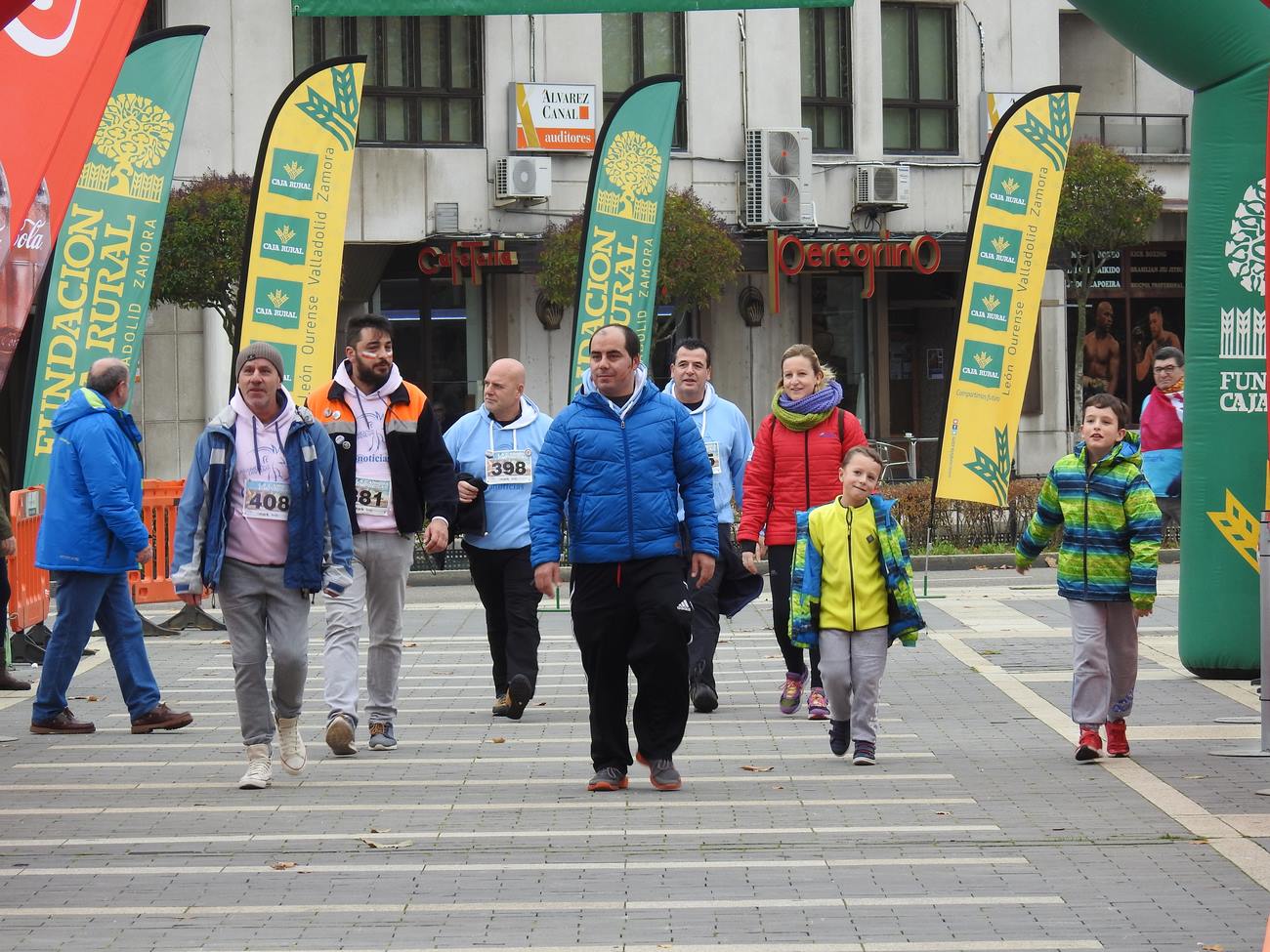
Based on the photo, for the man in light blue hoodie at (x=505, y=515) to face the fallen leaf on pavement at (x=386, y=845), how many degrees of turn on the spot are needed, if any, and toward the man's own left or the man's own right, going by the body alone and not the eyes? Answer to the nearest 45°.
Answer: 0° — they already face it

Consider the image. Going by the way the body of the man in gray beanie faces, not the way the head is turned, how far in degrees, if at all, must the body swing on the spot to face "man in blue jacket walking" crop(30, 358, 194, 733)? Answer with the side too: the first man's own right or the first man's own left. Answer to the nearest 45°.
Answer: approximately 135° to the first man's own right

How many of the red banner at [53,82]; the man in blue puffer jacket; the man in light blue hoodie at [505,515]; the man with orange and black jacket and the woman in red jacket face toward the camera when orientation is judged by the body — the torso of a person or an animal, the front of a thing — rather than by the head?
5

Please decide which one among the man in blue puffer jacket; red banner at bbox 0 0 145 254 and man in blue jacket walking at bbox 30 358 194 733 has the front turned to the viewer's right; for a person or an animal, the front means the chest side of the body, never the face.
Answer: the man in blue jacket walking

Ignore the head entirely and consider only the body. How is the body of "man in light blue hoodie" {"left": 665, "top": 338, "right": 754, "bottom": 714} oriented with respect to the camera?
toward the camera

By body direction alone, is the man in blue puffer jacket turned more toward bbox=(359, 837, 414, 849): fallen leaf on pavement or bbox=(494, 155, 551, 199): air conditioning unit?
the fallen leaf on pavement

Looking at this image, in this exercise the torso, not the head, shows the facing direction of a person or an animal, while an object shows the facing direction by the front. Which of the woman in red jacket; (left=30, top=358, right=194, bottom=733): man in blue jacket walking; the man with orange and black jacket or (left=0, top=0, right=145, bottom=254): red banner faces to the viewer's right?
the man in blue jacket walking

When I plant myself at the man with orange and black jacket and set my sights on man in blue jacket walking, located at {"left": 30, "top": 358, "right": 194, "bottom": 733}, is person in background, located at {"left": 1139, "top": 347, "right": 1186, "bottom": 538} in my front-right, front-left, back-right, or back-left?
back-right

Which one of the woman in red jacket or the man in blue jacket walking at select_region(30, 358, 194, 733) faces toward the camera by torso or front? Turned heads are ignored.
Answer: the woman in red jacket

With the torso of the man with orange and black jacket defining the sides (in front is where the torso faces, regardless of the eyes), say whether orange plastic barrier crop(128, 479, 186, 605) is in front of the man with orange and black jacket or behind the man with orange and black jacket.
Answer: behind

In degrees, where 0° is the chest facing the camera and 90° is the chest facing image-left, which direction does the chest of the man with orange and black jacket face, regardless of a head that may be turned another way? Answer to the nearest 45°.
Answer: approximately 0°

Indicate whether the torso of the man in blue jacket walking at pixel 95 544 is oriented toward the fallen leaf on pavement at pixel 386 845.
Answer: no

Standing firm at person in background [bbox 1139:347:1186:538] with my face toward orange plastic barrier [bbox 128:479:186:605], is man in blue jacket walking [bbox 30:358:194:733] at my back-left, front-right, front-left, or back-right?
front-left

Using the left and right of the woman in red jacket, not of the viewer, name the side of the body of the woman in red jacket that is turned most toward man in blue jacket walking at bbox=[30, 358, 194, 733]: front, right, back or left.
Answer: right

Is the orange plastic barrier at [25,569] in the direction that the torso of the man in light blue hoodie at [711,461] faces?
no

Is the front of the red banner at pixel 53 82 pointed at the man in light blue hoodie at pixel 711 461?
no

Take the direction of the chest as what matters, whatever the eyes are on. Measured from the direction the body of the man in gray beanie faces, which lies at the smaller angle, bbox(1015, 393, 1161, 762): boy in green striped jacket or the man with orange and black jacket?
the boy in green striped jacket
